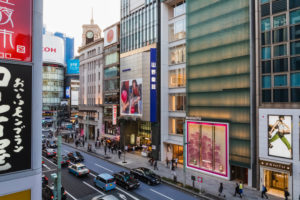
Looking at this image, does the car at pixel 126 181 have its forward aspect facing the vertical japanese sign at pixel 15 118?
no

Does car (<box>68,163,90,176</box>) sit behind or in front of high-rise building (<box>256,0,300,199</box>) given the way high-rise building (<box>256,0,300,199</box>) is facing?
in front

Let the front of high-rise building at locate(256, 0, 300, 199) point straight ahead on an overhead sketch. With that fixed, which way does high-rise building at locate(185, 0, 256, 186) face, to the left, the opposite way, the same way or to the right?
the same way

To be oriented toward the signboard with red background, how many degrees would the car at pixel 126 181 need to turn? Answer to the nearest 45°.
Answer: approximately 45° to its right

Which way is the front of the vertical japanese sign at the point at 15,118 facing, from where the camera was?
facing the viewer and to the right of the viewer

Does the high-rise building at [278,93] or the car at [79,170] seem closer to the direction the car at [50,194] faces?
the car

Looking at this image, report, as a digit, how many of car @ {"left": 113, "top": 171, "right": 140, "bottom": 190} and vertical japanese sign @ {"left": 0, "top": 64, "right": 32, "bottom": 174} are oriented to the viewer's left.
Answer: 0

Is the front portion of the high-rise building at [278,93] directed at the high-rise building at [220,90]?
no

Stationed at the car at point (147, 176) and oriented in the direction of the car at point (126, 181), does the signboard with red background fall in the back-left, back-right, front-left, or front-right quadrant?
front-left

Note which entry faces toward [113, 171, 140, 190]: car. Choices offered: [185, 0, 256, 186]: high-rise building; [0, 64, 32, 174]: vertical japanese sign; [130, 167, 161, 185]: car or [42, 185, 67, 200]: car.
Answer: the high-rise building

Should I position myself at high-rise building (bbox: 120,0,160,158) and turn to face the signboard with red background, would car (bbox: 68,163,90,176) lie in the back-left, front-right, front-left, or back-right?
front-right

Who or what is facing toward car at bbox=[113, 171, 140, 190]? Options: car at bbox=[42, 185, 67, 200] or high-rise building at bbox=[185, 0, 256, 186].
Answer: the high-rise building

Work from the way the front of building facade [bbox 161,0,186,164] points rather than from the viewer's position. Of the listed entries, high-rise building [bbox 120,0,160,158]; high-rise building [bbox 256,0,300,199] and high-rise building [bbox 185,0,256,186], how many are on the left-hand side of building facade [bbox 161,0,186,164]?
2

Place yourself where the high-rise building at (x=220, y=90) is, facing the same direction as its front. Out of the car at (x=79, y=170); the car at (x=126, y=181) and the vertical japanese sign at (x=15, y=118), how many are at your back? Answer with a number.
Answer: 0

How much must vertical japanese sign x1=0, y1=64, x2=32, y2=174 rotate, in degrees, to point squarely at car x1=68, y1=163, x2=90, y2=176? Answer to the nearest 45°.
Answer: approximately 135° to its left

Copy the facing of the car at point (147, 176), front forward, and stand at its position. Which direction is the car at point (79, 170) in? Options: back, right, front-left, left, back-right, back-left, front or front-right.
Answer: back-right

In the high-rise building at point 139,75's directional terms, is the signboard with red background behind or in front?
in front
